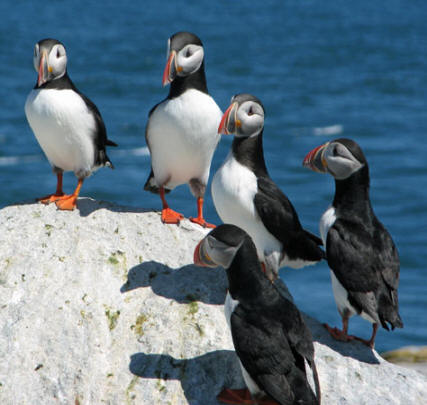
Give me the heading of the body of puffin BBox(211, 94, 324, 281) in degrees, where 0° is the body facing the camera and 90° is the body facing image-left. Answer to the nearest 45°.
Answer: approximately 45°

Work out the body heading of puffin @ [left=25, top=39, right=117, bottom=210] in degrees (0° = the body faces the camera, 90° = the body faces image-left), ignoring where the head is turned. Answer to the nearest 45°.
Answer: approximately 45°

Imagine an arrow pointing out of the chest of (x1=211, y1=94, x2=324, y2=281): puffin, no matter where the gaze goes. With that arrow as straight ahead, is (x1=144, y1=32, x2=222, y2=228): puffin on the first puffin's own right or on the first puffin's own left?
on the first puffin's own right

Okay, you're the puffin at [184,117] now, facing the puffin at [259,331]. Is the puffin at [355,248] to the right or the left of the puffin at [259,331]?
left

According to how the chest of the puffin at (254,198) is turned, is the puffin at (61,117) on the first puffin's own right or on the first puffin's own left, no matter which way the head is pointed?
on the first puffin's own right

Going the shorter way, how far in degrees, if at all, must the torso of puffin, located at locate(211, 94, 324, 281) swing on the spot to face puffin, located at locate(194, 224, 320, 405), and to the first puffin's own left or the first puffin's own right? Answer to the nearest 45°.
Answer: approximately 45° to the first puffin's own left

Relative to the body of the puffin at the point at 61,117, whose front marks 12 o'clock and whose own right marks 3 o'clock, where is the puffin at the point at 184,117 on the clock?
the puffin at the point at 184,117 is roughly at 8 o'clock from the puffin at the point at 61,117.

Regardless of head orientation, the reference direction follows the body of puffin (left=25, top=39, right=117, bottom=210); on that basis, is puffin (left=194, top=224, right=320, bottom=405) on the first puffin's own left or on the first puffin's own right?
on the first puffin's own left

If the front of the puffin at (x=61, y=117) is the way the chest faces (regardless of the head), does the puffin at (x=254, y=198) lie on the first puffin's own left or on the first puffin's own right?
on the first puffin's own left
